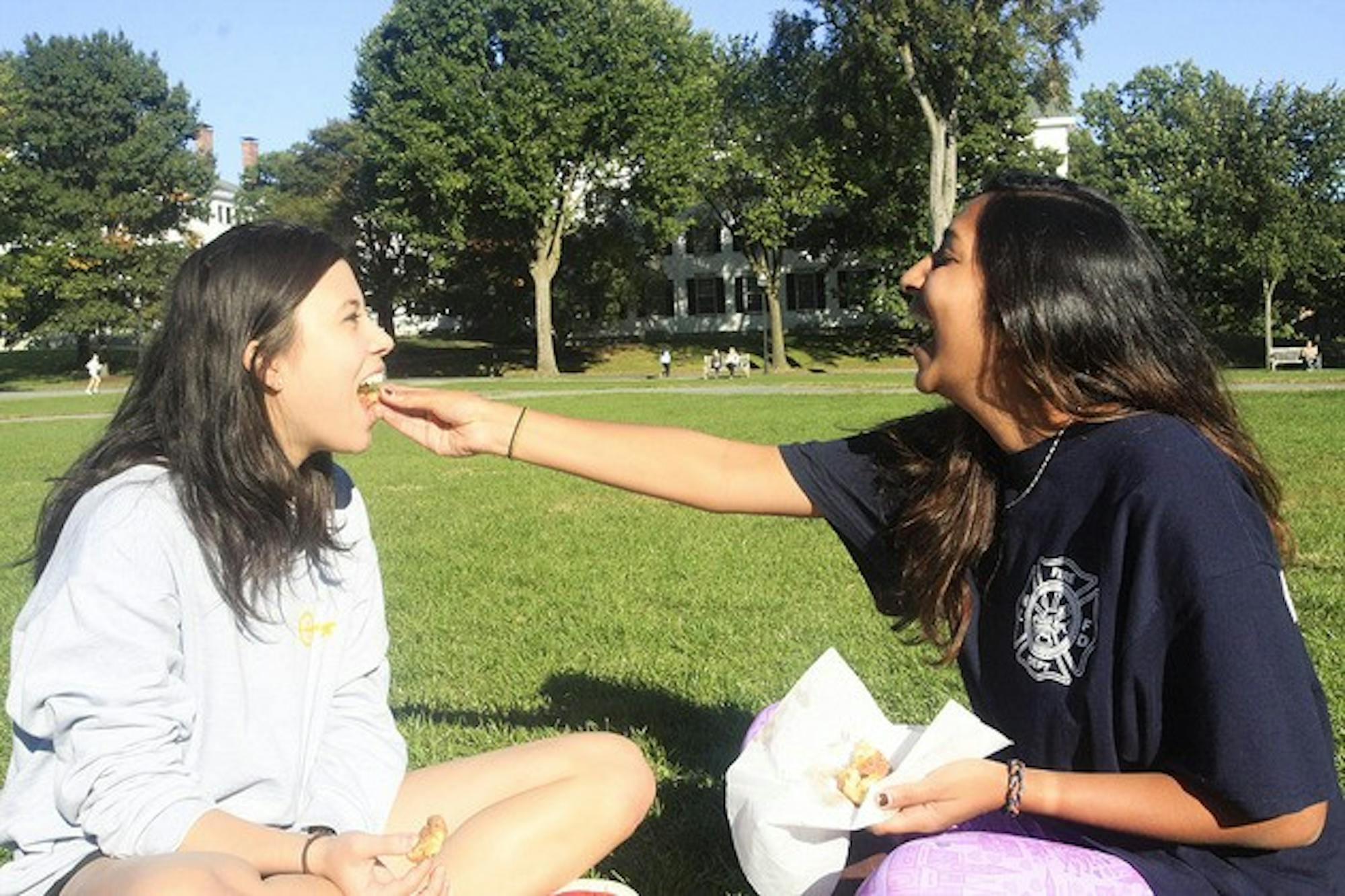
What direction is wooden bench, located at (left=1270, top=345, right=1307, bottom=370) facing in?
toward the camera

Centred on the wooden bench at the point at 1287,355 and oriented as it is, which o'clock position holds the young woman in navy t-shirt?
The young woman in navy t-shirt is roughly at 12 o'clock from the wooden bench.

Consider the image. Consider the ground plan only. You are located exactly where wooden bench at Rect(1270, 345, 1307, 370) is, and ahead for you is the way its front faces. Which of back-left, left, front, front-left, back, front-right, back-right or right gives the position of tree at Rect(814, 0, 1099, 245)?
front-right

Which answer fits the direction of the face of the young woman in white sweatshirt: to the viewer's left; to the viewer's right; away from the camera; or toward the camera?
to the viewer's right

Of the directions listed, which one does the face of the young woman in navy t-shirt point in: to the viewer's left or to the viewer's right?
to the viewer's left

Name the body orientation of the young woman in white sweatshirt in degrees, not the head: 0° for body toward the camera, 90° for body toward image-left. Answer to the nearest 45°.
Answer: approximately 315°

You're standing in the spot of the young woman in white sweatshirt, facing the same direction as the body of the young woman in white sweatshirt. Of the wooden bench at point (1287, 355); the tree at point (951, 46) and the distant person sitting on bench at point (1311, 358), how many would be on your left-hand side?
3

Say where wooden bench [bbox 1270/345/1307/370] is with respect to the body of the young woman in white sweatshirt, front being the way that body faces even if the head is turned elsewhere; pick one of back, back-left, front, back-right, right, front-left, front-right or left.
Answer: left

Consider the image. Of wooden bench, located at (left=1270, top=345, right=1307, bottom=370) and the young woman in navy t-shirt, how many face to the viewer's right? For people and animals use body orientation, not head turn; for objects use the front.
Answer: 0

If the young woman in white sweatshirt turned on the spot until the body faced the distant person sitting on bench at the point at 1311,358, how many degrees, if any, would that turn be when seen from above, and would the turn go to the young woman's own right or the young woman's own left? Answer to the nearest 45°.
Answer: approximately 90° to the young woman's own left

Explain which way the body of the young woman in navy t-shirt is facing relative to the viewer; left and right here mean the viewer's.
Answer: facing the viewer and to the left of the viewer
